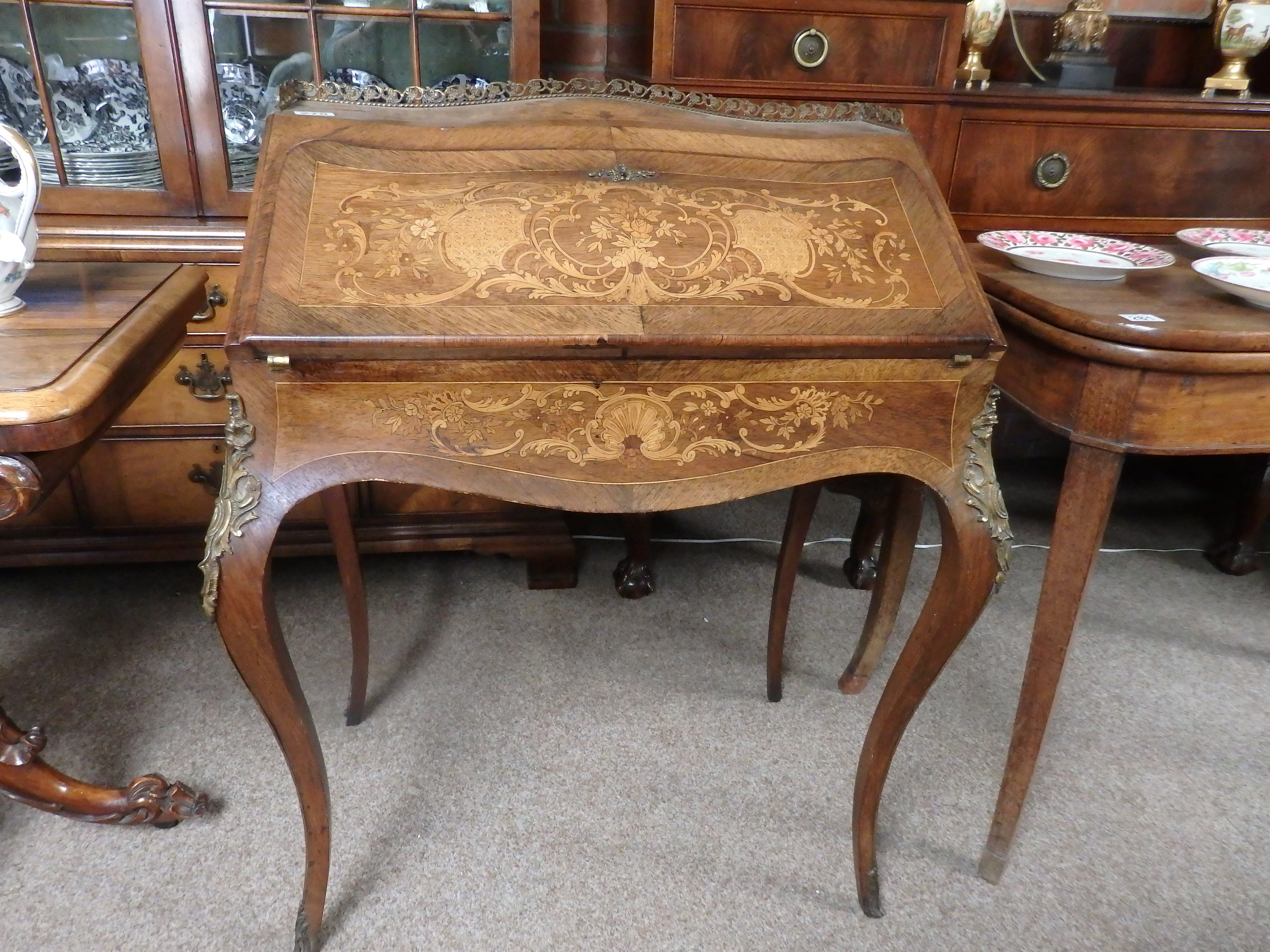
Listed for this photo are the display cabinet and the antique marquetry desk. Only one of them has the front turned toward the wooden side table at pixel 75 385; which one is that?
the display cabinet

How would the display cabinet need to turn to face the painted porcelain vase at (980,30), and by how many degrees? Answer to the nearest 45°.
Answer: approximately 90° to its left

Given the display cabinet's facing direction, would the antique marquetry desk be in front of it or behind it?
in front

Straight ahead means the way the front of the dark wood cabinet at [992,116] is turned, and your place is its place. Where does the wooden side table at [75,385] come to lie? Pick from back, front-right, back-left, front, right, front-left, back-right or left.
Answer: front-right

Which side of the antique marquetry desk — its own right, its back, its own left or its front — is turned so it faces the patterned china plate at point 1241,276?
left

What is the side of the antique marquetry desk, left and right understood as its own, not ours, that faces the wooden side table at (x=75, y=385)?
right

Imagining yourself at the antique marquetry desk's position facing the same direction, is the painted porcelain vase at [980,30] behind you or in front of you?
behind

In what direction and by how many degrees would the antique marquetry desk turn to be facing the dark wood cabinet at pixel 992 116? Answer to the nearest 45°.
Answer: approximately 135° to its left

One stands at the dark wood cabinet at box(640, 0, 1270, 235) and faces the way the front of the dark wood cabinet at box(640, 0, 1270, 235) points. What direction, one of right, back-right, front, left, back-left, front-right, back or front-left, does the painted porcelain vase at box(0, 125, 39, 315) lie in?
front-right

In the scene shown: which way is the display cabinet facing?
toward the camera

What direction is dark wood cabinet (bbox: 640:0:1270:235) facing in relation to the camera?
toward the camera

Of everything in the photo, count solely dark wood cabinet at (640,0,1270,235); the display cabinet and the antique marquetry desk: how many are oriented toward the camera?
3

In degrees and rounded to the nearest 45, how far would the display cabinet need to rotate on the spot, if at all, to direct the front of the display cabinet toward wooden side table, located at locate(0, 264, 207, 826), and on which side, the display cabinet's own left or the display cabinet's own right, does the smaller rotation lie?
0° — it already faces it

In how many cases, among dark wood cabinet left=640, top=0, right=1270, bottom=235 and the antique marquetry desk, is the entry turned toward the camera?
2
